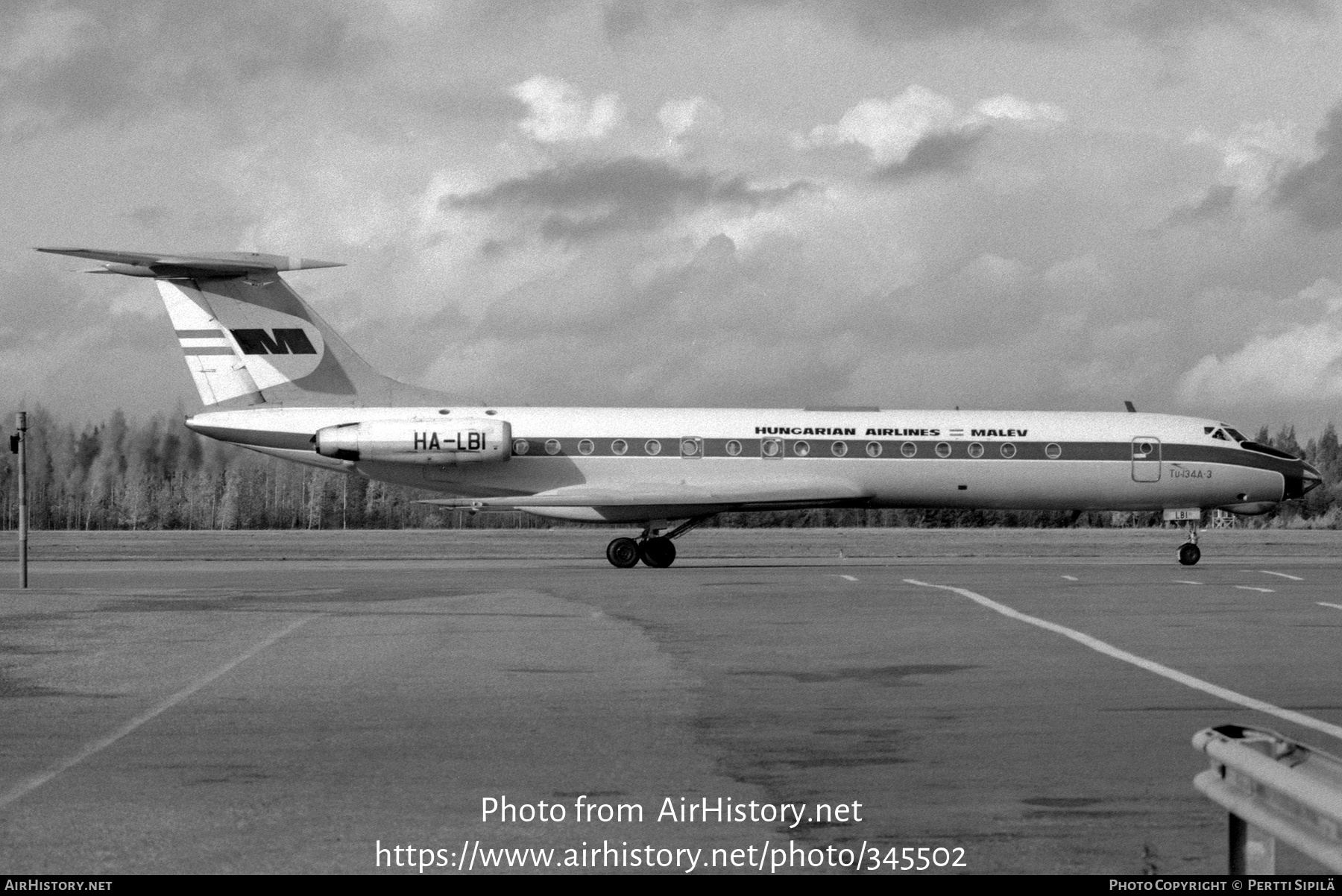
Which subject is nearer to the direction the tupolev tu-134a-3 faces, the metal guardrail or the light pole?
the metal guardrail

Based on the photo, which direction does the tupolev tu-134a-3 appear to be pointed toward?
to the viewer's right

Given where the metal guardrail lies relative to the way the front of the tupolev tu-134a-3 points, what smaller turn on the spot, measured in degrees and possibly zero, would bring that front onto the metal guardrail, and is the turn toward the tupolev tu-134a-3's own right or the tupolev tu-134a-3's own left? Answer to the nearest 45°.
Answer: approximately 90° to the tupolev tu-134a-3's own right

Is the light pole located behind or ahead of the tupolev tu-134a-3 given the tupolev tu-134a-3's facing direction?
behind
